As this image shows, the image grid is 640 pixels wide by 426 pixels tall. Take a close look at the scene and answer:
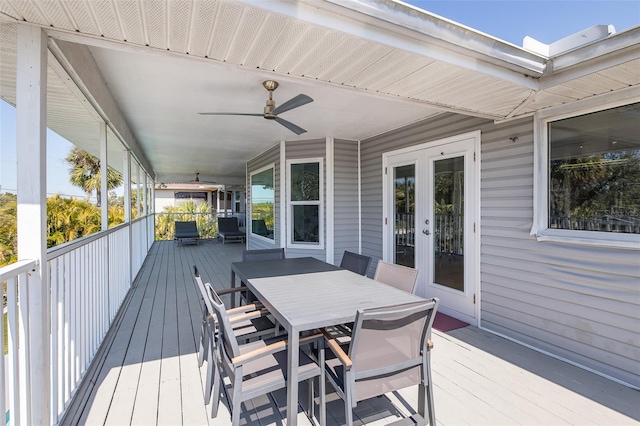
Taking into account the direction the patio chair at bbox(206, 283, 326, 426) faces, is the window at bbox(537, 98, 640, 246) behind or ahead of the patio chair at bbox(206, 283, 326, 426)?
ahead

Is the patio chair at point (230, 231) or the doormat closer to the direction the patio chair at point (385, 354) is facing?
the patio chair

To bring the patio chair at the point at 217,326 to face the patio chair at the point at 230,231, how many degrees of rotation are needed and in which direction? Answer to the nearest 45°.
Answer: approximately 90° to its left

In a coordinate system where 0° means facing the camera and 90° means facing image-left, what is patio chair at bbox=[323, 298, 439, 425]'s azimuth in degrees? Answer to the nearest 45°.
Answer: approximately 135°

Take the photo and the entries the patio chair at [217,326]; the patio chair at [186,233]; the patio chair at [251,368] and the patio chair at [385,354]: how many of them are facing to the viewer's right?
2

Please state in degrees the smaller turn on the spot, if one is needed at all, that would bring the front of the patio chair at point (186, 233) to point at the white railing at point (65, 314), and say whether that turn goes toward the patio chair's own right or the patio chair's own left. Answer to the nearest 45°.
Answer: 0° — it already faces it

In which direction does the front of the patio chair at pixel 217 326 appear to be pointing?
to the viewer's right

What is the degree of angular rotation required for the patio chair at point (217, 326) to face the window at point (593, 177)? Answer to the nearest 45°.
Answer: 0° — it already faces it

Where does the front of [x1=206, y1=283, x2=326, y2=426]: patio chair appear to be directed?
to the viewer's right

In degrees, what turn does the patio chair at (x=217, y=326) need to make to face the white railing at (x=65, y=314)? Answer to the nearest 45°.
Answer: approximately 180°

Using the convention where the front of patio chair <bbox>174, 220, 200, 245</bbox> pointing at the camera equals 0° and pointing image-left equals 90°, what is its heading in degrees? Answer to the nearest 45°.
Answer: approximately 0°

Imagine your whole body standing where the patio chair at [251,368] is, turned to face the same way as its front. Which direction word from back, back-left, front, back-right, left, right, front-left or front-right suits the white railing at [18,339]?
back

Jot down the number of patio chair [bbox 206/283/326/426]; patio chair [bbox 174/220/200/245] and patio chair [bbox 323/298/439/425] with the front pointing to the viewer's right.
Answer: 1

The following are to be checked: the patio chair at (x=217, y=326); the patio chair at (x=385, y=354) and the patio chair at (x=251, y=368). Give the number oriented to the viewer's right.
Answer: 2

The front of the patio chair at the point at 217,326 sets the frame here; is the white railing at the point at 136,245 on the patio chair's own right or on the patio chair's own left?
on the patio chair's own left

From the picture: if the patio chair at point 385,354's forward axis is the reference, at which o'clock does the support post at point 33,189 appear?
The support post is roughly at 10 o'clock from the patio chair.
